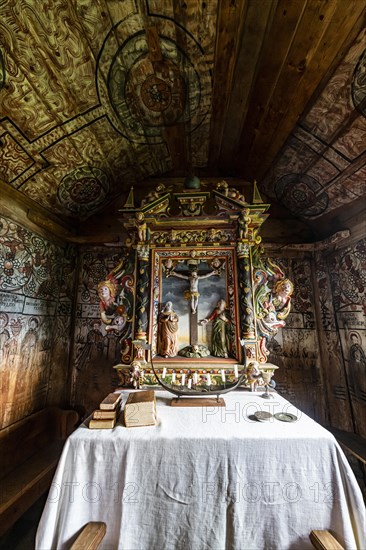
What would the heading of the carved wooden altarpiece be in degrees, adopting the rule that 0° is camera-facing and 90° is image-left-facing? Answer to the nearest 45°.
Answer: approximately 0°

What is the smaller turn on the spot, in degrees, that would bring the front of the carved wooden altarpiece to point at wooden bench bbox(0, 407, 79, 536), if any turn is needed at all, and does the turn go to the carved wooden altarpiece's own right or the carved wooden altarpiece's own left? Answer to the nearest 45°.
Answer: approximately 90° to the carved wooden altarpiece's own right

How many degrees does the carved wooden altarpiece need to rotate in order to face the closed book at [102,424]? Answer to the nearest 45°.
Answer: approximately 45° to its right
